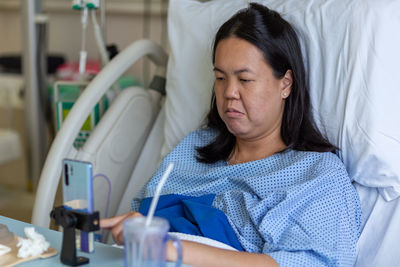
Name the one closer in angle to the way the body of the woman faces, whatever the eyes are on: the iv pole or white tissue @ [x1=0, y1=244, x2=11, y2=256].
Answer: the white tissue

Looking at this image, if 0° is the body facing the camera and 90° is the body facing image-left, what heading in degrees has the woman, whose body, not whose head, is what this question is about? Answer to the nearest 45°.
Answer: approximately 45°

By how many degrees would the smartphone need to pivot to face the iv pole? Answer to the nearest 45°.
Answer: approximately 45° to its left

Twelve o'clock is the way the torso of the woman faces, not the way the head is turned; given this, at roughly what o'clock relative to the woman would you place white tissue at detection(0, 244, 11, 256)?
The white tissue is roughly at 12 o'clock from the woman.

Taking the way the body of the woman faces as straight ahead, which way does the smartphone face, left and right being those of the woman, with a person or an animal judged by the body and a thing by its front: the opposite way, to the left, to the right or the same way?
the opposite way

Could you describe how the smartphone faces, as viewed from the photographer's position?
facing away from the viewer and to the right of the viewer
